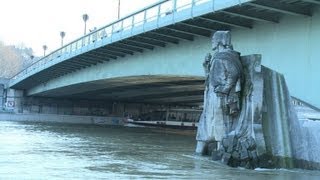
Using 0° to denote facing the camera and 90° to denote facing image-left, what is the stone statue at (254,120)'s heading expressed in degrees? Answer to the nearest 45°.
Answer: approximately 45°
